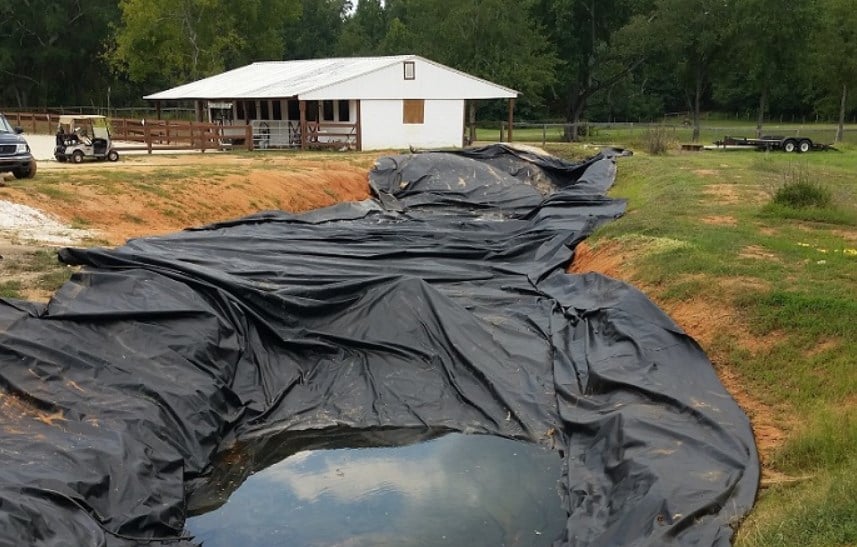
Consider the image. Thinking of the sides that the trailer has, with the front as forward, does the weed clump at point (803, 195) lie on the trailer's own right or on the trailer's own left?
on the trailer's own left

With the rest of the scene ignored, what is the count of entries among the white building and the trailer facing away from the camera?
0

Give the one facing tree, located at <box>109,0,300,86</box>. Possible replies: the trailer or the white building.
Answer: the trailer

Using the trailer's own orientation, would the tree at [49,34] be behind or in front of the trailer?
in front

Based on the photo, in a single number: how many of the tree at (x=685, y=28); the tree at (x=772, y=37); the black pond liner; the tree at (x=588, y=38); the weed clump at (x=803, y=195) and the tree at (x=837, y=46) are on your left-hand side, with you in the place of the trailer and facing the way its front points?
2

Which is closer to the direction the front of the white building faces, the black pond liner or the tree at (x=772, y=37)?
the black pond liner

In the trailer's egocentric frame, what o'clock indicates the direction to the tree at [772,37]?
The tree is roughly at 3 o'clock from the trailer.

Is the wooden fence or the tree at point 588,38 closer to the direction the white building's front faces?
the wooden fence

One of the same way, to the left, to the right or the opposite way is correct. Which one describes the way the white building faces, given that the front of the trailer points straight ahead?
to the left

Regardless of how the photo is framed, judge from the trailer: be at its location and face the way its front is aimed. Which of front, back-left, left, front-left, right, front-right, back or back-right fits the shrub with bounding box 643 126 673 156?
front-left

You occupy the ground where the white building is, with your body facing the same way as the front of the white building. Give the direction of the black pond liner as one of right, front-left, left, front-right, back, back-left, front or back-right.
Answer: front-left

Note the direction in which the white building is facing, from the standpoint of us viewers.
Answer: facing the viewer and to the left of the viewer

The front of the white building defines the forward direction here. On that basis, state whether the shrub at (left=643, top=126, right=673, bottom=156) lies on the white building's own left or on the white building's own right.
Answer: on the white building's own left

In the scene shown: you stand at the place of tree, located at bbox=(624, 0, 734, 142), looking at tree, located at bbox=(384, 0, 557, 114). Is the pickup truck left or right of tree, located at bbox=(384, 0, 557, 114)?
left

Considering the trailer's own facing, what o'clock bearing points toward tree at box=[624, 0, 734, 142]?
The tree is roughly at 2 o'clock from the trailer.

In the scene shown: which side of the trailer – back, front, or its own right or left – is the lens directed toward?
left

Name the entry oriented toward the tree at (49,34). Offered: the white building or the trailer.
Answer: the trailer
